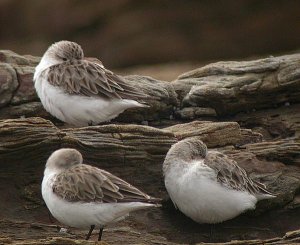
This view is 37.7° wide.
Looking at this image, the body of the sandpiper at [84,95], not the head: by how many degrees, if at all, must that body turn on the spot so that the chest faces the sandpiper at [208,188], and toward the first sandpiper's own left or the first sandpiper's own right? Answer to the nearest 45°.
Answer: approximately 135° to the first sandpiper's own left

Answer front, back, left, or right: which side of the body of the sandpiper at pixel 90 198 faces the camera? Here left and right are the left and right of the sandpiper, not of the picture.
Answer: left

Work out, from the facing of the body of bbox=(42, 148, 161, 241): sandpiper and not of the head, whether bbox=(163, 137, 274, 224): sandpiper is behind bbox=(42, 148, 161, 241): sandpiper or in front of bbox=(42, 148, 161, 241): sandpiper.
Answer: behind

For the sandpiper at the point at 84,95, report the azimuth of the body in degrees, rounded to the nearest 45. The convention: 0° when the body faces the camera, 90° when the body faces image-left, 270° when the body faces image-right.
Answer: approximately 90°

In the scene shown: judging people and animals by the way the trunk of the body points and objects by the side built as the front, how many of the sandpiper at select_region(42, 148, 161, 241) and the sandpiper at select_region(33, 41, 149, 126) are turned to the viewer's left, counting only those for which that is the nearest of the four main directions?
2
